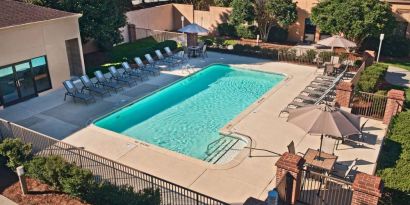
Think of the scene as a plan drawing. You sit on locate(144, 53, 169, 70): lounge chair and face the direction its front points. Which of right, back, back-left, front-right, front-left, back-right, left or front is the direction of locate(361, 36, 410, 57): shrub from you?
front-left

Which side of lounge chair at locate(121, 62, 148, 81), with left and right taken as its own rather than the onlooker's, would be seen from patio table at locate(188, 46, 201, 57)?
left

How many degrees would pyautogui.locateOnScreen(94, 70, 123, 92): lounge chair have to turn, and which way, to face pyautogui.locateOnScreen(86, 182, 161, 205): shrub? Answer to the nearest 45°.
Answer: approximately 45° to its right

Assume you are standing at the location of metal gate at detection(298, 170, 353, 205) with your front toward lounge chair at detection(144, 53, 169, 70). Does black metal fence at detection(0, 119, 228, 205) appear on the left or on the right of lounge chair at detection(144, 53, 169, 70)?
left

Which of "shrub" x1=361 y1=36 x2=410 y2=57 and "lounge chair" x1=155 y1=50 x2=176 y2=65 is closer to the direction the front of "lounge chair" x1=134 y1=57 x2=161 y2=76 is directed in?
the shrub

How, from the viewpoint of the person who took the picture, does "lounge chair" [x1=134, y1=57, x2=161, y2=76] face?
facing the viewer and to the right of the viewer

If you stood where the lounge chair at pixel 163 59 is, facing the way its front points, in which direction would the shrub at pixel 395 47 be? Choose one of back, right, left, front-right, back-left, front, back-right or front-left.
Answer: front-left

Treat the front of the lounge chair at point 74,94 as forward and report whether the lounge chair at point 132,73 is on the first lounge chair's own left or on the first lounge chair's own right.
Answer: on the first lounge chair's own left

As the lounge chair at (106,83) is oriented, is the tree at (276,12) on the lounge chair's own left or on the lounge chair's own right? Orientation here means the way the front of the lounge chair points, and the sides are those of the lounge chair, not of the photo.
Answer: on the lounge chair's own left

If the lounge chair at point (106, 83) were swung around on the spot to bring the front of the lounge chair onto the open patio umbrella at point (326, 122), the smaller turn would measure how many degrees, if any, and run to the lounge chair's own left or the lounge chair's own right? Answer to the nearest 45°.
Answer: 0° — it already faces it

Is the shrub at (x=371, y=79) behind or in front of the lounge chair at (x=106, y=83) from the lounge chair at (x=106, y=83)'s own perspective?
in front

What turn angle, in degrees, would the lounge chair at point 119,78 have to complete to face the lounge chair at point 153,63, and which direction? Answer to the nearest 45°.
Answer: approximately 90° to its left

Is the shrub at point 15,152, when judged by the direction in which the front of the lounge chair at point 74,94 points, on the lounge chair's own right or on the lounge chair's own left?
on the lounge chair's own right

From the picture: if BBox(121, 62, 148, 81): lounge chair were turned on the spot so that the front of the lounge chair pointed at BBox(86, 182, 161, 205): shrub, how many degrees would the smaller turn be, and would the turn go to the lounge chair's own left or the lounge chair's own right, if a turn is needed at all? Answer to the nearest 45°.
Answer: approximately 45° to the lounge chair's own right
